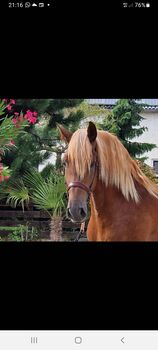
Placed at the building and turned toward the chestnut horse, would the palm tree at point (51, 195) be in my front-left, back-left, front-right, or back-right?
front-right
